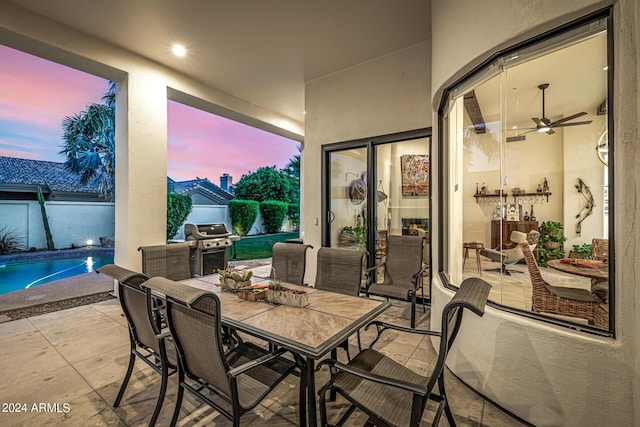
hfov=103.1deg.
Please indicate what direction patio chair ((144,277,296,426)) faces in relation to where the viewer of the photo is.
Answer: facing away from the viewer and to the right of the viewer

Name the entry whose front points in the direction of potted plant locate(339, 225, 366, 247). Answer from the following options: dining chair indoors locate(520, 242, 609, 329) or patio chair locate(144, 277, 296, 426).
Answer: the patio chair

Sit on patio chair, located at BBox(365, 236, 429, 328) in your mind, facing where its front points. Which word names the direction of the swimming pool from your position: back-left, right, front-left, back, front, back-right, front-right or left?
front-right

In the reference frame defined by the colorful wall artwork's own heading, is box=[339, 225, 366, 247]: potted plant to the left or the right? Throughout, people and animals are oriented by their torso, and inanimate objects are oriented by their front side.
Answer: on its right

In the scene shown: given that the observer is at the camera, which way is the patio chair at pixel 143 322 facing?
facing away from the viewer and to the right of the viewer

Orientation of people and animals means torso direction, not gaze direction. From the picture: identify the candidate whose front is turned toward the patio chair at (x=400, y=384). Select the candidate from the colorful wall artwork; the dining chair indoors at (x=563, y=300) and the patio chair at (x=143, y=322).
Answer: the colorful wall artwork

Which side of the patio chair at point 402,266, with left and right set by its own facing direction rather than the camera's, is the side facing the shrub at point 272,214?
right

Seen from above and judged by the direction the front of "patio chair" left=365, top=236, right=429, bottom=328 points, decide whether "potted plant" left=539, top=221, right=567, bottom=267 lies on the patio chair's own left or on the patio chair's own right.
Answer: on the patio chair's own left

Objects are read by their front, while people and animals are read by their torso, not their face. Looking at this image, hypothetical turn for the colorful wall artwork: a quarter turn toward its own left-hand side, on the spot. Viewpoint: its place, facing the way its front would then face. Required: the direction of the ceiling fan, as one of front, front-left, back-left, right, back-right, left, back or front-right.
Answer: front
